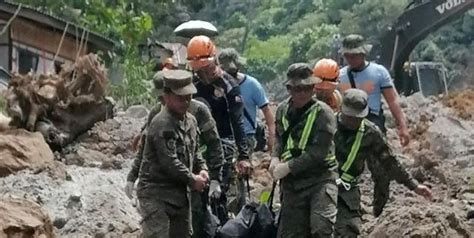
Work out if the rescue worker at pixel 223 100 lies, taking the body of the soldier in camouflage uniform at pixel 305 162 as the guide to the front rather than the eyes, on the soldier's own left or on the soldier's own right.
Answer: on the soldier's own right

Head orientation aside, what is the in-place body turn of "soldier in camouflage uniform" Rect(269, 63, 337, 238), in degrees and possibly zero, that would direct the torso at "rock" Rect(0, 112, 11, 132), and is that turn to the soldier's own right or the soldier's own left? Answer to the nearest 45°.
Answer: approximately 90° to the soldier's own right

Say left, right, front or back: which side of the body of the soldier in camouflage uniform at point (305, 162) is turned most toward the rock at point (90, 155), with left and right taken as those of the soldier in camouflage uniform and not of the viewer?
right

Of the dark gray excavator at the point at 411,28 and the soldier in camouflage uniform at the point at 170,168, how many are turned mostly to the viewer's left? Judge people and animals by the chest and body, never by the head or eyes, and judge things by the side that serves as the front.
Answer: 1

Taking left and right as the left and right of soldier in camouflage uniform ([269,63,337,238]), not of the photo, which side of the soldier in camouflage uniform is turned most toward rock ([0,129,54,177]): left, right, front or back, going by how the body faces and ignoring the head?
right

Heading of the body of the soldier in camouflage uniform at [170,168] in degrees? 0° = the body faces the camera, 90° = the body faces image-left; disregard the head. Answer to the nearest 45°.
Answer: approximately 315°

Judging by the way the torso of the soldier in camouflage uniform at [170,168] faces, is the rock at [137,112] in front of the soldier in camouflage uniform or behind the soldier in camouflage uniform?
behind
